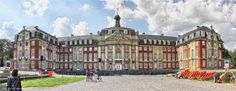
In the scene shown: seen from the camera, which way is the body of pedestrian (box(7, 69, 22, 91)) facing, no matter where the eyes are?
away from the camera

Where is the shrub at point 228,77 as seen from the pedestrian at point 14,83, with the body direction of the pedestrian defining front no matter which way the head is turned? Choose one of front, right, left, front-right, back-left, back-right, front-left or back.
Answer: front-right
